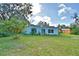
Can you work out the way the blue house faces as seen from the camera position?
facing the viewer

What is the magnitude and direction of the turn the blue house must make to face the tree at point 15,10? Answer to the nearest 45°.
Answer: approximately 90° to its right

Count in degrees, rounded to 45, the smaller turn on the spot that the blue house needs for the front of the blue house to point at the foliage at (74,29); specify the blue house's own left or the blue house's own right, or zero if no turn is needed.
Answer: approximately 90° to the blue house's own left

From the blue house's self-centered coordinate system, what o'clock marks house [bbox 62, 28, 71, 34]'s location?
The house is roughly at 9 o'clock from the blue house.

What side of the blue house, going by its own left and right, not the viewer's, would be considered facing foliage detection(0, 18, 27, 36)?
right
